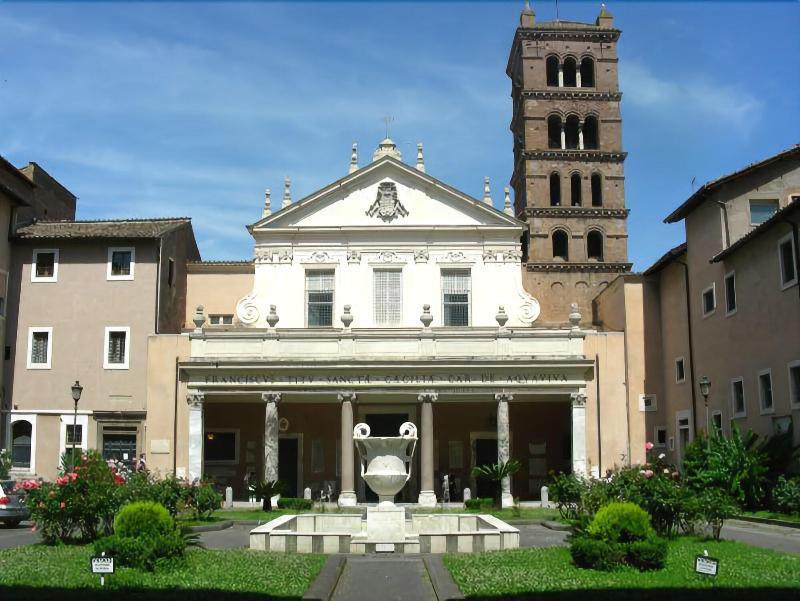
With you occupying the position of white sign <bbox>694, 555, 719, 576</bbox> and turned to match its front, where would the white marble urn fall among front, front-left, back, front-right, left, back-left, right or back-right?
back-right

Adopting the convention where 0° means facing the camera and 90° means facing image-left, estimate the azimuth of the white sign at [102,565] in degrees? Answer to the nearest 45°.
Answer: approximately 0°

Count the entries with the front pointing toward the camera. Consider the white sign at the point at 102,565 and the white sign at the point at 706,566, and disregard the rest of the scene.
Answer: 2

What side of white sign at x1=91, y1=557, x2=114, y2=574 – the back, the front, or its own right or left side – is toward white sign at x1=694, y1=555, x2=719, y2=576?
left

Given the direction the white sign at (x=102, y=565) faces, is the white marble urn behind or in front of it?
behind

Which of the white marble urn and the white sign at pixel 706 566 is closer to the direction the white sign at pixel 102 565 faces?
the white sign

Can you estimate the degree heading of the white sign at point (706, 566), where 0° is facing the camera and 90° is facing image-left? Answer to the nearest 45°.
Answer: approximately 0°

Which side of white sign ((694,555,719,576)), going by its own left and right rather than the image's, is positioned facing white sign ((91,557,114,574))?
right
